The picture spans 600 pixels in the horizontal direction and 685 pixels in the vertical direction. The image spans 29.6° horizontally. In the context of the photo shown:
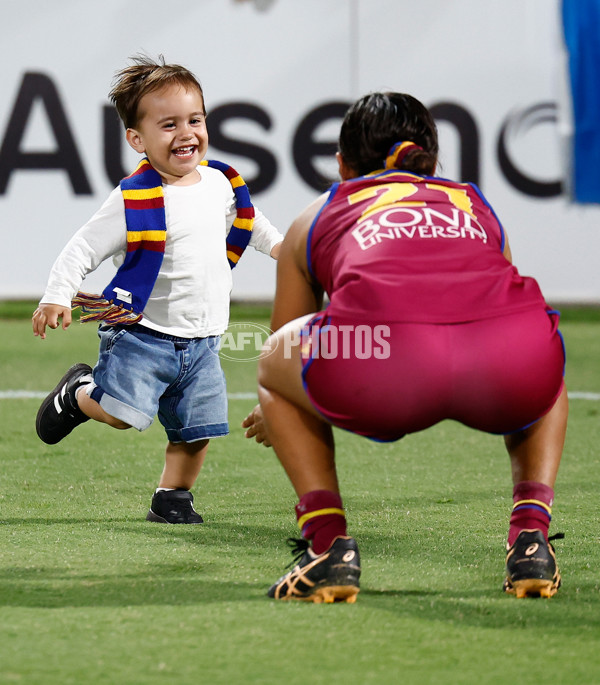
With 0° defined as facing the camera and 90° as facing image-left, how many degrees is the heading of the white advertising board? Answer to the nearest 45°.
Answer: approximately 0°
